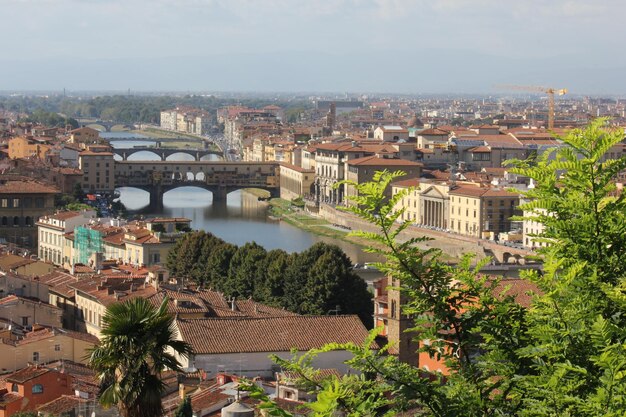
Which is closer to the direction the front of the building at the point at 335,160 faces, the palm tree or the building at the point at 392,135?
the palm tree

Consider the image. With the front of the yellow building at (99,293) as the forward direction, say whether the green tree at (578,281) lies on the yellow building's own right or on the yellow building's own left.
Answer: on the yellow building's own left
